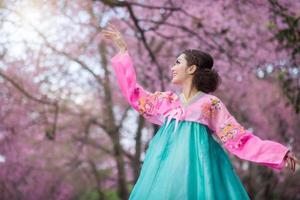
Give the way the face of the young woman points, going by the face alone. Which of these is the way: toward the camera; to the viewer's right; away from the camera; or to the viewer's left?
to the viewer's left

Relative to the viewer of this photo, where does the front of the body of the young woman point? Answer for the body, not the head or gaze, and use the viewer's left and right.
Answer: facing the viewer and to the left of the viewer
